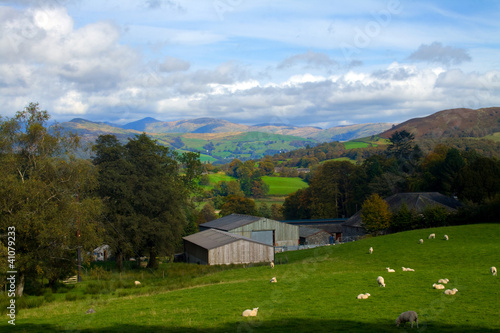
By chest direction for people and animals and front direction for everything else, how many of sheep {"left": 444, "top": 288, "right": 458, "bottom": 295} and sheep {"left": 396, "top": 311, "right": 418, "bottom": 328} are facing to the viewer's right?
1

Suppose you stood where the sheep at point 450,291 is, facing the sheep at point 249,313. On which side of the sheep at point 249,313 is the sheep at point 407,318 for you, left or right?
left

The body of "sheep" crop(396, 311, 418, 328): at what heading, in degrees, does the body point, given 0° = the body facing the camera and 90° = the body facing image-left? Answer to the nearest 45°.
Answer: approximately 90°

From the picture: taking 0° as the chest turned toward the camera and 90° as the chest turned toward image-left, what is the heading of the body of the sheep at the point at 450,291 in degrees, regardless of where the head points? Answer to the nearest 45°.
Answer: approximately 270°

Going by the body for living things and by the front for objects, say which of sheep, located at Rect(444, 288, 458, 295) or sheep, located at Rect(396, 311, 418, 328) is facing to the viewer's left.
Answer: sheep, located at Rect(396, 311, 418, 328)
